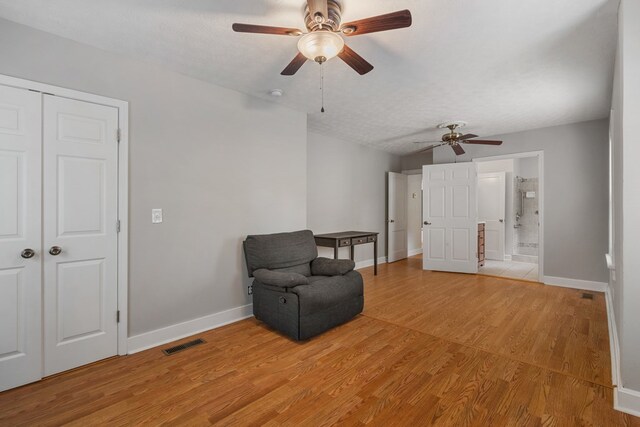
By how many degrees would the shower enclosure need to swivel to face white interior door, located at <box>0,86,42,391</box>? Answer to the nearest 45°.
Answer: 0° — it already faces it

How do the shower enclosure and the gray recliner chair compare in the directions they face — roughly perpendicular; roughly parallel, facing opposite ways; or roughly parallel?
roughly perpendicular

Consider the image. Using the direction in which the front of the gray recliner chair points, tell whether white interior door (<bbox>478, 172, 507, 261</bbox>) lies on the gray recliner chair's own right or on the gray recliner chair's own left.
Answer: on the gray recliner chair's own left

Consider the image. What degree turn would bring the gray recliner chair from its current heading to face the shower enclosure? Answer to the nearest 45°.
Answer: approximately 90° to its left

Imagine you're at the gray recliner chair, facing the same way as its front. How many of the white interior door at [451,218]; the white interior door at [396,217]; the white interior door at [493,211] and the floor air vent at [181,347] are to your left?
3

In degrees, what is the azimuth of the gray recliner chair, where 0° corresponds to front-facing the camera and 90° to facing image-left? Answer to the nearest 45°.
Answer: approximately 315°
